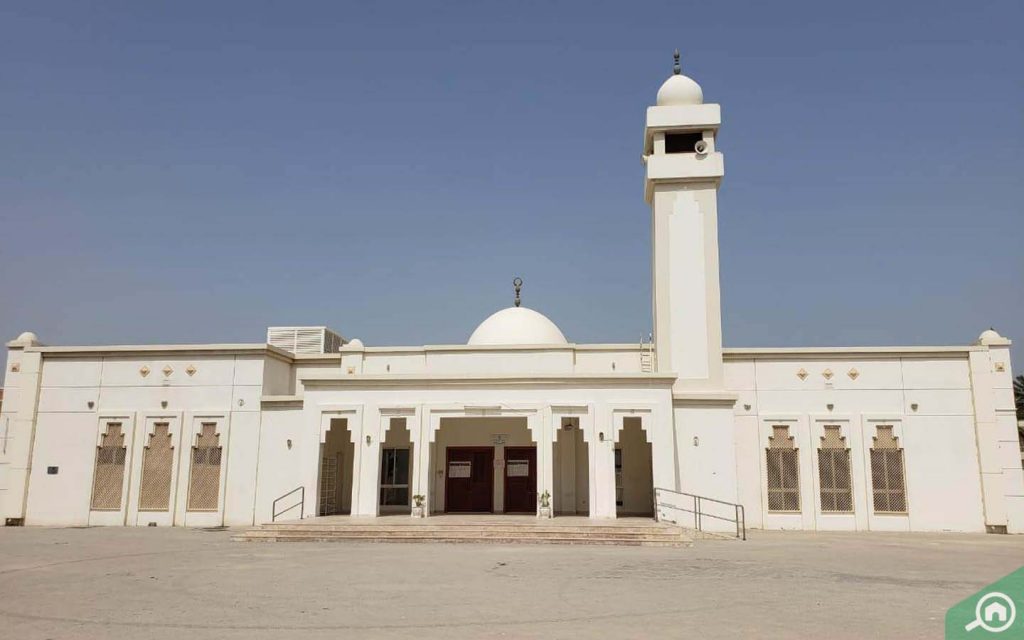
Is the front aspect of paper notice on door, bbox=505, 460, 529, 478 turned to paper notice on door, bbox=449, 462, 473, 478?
no

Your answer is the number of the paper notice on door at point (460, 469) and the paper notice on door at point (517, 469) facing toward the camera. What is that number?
2

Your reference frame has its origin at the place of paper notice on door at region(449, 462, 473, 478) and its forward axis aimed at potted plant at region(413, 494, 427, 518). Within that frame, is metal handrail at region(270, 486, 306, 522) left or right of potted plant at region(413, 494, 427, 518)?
right

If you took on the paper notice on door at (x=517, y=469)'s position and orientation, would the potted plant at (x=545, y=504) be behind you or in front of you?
in front

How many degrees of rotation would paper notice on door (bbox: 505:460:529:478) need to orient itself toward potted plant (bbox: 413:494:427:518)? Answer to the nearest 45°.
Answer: approximately 45° to its right

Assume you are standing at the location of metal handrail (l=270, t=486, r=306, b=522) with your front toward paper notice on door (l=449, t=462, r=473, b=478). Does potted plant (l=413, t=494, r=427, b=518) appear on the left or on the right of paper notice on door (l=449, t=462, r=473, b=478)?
right

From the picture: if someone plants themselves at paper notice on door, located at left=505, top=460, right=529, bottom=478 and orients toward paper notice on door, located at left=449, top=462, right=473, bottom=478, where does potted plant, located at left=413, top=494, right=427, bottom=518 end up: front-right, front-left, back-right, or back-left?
front-left

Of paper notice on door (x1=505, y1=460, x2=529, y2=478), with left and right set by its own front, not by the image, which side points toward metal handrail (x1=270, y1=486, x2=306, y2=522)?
right

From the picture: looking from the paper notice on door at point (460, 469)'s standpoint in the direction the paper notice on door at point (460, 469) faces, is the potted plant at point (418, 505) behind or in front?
in front

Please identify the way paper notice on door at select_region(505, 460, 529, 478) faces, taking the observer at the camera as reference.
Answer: facing the viewer

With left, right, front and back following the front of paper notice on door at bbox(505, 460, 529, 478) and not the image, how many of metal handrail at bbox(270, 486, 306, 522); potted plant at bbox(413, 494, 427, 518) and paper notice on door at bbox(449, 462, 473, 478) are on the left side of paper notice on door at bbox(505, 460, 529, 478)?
0

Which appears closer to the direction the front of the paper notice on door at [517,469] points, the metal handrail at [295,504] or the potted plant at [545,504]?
the potted plant

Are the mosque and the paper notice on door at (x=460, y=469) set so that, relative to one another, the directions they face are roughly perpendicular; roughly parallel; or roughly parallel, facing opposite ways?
roughly parallel

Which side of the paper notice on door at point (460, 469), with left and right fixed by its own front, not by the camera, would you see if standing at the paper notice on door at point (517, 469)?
left

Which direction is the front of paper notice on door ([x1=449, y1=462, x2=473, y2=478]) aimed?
toward the camera

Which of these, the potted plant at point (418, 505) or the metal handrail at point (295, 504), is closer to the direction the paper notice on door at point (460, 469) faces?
the potted plant
